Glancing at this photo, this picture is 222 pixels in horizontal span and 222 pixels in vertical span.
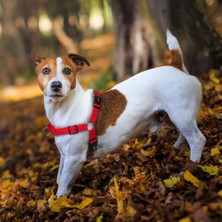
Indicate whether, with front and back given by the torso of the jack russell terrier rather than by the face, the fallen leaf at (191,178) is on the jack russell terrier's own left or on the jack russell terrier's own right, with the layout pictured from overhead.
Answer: on the jack russell terrier's own left

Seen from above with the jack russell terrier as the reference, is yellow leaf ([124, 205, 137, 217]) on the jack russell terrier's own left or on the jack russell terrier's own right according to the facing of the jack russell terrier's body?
on the jack russell terrier's own left

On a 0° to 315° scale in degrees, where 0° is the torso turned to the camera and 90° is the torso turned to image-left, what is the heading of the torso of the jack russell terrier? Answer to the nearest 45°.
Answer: approximately 45°

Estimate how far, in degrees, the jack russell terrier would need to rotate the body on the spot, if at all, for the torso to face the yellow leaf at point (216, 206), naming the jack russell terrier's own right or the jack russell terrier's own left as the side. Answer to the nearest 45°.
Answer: approximately 90° to the jack russell terrier's own left

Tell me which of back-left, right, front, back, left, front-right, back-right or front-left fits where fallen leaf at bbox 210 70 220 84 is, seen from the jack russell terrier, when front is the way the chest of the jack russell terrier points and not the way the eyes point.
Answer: back
